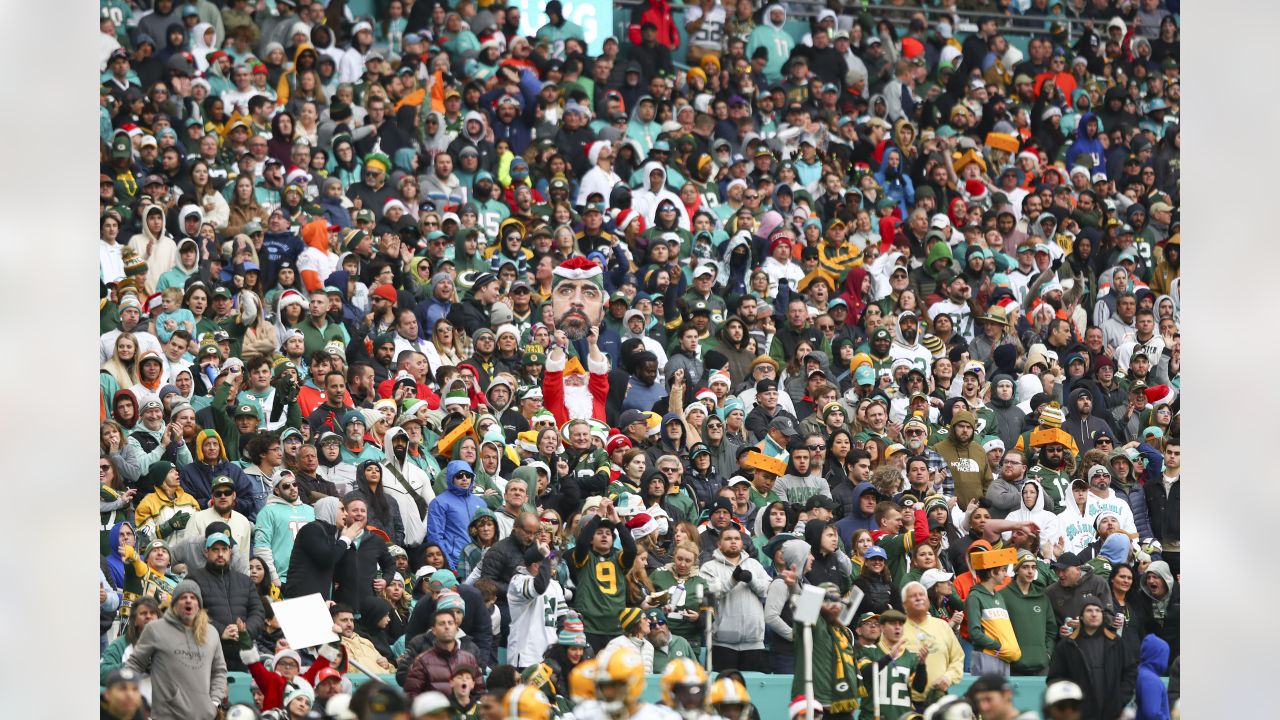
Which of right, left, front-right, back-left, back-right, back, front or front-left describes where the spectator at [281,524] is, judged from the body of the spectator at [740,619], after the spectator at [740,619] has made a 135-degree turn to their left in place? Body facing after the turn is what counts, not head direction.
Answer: back-left

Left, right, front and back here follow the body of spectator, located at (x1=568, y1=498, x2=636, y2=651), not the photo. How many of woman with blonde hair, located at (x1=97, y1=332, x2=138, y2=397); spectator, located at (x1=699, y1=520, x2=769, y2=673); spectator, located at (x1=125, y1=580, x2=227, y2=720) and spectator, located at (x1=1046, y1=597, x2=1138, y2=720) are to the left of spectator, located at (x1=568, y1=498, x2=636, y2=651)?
2

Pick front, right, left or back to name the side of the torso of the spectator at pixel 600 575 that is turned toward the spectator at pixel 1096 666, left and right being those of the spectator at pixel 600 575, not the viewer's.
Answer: left

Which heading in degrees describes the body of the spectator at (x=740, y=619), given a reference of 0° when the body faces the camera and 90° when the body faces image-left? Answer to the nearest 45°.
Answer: approximately 0°

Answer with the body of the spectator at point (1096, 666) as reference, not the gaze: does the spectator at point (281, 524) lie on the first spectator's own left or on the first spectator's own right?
on the first spectator's own right

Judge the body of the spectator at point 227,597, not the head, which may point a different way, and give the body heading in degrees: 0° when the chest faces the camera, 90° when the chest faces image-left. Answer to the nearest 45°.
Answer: approximately 0°
